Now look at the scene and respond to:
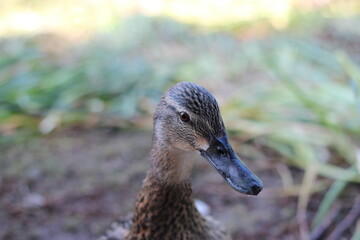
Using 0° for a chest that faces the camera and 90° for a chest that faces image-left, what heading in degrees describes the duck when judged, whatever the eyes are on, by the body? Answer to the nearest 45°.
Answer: approximately 315°
